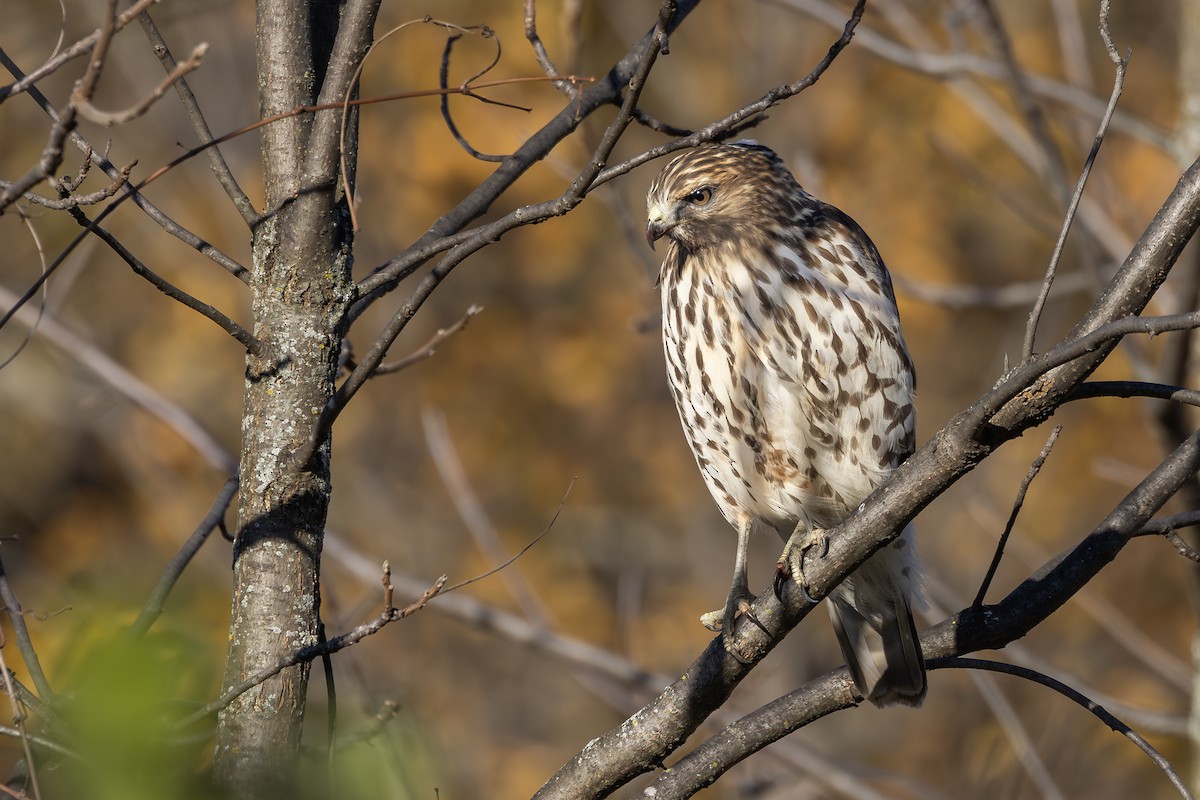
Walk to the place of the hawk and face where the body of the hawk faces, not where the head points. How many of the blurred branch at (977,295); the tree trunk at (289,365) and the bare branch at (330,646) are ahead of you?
2

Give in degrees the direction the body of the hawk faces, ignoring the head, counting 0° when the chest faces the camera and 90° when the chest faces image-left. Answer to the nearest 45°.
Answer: approximately 45°

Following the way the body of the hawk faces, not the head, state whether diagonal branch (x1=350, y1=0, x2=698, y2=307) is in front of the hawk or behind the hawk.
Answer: in front
